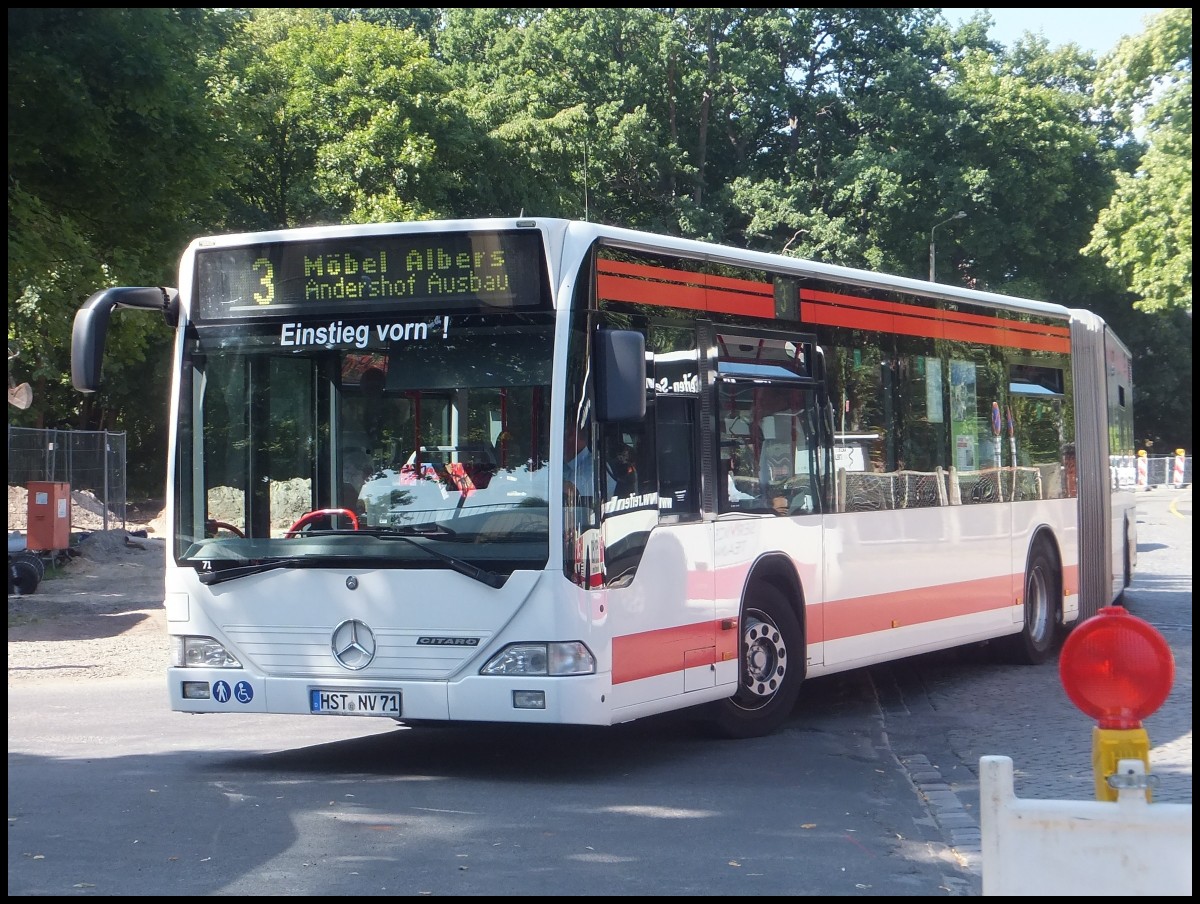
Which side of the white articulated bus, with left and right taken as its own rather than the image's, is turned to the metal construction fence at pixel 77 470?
right

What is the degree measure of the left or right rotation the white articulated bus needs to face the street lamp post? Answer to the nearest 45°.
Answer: approximately 135° to its right

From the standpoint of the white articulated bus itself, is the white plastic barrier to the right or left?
on its left

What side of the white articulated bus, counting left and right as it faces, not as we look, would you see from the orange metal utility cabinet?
right

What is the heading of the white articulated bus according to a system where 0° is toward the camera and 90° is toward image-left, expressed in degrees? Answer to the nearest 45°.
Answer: approximately 45°

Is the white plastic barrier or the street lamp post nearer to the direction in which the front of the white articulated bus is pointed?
the white plastic barrier
